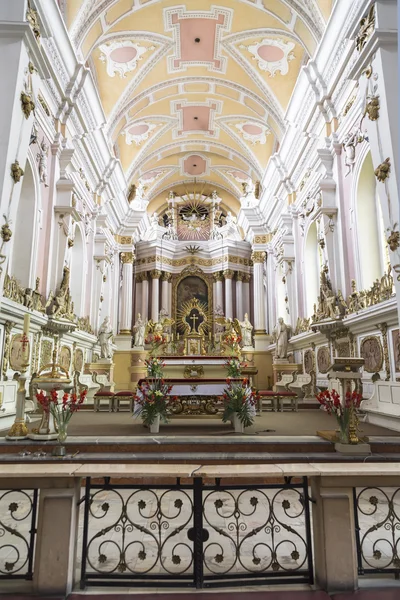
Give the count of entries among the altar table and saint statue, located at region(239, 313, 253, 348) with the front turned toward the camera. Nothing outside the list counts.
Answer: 2

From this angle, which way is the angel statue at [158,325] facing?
to the viewer's right

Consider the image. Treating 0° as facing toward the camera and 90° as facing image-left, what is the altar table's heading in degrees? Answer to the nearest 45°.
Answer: approximately 0°

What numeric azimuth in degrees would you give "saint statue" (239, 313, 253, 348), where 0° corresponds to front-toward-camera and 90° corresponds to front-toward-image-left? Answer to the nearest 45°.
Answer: approximately 0°

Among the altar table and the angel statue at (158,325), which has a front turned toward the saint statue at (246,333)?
the angel statue

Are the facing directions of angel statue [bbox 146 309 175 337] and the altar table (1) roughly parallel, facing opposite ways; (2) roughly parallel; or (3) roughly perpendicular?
roughly perpendicular

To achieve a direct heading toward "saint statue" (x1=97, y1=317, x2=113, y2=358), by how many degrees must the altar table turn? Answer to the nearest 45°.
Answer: approximately 135° to its right

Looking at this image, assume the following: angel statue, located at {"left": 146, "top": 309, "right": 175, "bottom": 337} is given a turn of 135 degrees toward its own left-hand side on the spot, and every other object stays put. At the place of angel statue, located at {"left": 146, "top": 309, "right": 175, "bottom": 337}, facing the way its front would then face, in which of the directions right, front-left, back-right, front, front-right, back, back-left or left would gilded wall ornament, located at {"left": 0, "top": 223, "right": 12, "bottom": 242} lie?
back-left

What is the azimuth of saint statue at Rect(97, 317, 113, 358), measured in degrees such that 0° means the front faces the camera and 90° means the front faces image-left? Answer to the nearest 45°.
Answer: approximately 315°

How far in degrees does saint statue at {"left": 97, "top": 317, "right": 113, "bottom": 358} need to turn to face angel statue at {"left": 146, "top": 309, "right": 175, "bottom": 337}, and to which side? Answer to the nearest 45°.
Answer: approximately 90° to its left

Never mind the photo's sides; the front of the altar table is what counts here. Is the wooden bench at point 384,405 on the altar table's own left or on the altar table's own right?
on the altar table's own left
